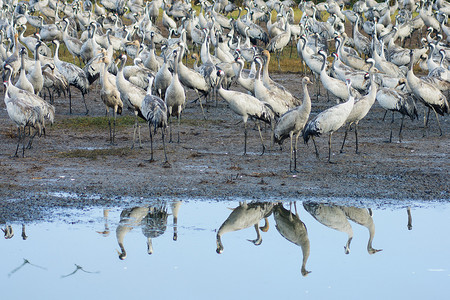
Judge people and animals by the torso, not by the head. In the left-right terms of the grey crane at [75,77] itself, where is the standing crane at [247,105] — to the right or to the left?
on its left

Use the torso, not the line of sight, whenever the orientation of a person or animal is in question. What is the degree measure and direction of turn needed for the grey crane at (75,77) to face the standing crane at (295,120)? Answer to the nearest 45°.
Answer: approximately 135° to its left

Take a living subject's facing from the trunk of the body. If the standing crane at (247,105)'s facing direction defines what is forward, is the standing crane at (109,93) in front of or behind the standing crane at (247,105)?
in front

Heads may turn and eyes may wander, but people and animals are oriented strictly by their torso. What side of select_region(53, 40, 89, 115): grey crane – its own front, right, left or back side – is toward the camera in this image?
left

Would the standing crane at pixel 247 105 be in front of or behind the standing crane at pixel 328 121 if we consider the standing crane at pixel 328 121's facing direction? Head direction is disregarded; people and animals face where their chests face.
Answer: behind

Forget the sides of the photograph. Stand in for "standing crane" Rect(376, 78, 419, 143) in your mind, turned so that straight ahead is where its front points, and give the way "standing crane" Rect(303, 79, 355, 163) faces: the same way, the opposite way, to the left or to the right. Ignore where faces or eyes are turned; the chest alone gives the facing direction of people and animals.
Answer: the opposite way

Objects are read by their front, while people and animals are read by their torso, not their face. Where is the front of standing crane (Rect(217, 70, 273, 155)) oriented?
to the viewer's left

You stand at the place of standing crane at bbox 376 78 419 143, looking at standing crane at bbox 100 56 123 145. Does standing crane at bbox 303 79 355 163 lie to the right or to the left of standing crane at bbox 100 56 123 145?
left

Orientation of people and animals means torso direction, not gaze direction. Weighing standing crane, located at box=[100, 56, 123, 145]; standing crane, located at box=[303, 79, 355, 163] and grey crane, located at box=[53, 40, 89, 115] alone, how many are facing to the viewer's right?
1

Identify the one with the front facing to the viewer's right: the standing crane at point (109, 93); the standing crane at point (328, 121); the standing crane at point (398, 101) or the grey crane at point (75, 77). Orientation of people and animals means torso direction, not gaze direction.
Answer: the standing crane at point (328, 121)

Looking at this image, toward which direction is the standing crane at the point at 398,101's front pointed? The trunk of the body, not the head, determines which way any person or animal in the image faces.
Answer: to the viewer's left

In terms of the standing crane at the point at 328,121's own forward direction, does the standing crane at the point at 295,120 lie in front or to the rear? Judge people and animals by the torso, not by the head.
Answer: to the rear

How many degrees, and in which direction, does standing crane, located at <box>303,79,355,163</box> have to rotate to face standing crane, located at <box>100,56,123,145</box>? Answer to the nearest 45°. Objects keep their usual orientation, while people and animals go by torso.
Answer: approximately 180°
